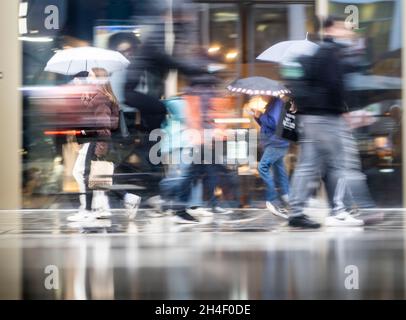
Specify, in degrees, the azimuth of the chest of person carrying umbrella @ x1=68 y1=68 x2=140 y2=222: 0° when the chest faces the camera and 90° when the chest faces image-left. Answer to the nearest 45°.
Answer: approximately 90°

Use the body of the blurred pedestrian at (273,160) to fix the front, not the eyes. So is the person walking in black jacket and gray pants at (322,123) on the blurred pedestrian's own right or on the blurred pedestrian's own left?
on the blurred pedestrian's own left

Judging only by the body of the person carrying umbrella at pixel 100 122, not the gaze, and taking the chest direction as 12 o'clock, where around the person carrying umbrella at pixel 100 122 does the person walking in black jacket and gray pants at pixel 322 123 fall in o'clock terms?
the person walking in black jacket and gray pants at pixel 322 123 is roughly at 6 o'clock from the person carrying umbrella at pixel 100 122.

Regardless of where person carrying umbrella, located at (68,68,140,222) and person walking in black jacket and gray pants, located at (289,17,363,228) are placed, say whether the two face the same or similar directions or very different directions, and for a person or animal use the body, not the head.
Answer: very different directions

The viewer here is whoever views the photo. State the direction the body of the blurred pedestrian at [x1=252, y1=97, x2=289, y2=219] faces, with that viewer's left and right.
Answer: facing to the left of the viewer

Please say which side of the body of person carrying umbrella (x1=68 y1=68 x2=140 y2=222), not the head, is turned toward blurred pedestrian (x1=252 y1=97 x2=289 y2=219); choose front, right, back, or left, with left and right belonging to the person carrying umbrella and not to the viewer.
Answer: back

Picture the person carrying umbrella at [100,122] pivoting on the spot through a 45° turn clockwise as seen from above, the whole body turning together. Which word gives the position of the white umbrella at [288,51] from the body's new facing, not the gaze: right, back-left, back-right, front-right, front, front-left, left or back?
back-right

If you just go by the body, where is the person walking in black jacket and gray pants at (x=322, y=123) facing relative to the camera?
to the viewer's right
